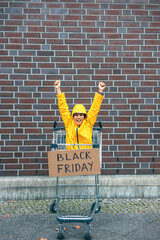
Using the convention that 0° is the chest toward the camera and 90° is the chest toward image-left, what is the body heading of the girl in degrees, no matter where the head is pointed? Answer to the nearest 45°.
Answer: approximately 0°

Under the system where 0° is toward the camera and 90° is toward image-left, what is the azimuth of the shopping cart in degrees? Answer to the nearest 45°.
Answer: approximately 0°
